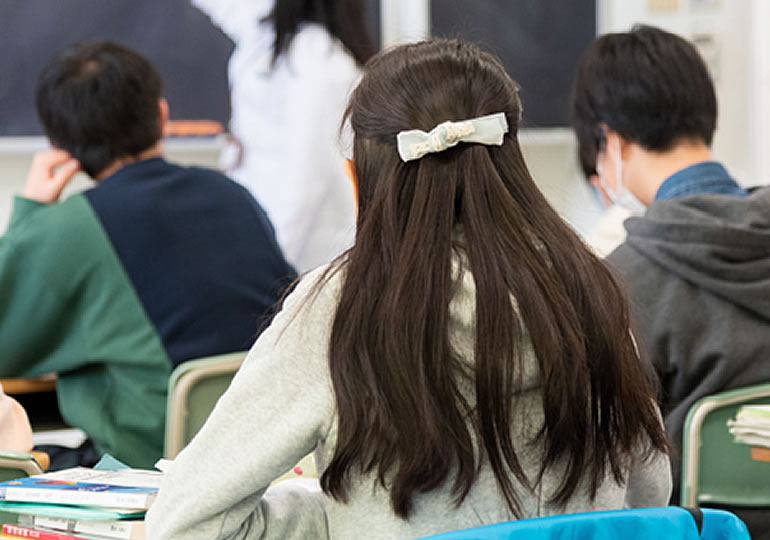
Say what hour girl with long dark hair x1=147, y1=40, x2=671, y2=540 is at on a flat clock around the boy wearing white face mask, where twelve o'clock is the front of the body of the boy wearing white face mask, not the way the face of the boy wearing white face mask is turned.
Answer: The girl with long dark hair is roughly at 8 o'clock from the boy wearing white face mask.

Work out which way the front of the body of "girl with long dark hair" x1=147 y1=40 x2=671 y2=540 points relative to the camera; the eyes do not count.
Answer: away from the camera

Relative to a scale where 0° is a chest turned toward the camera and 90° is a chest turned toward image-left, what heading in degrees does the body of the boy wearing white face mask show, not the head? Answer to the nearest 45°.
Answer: approximately 135°

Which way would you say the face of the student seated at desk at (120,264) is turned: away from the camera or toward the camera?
away from the camera

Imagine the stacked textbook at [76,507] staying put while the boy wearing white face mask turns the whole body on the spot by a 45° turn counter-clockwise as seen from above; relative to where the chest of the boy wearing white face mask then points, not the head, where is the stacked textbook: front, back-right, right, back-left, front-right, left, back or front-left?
front-left

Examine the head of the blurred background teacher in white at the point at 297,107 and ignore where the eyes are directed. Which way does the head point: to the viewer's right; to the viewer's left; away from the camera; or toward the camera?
away from the camera

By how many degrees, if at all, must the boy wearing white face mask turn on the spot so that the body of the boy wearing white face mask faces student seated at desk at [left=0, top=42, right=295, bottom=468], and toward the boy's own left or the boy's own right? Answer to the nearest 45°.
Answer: approximately 45° to the boy's own left

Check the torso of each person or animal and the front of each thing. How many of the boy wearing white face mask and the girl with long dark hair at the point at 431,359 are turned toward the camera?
0

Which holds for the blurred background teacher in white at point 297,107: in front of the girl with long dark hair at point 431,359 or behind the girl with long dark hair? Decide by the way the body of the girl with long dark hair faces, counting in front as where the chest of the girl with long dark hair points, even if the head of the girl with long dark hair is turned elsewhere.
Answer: in front

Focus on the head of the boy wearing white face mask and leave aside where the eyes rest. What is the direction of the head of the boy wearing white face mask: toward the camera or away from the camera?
away from the camera

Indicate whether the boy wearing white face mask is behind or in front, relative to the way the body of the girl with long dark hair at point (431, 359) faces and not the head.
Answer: in front

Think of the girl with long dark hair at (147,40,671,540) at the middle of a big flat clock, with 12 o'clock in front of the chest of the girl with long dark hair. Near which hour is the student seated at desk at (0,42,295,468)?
The student seated at desk is roughly at 11 o'clock from the girl with long dark hair.
